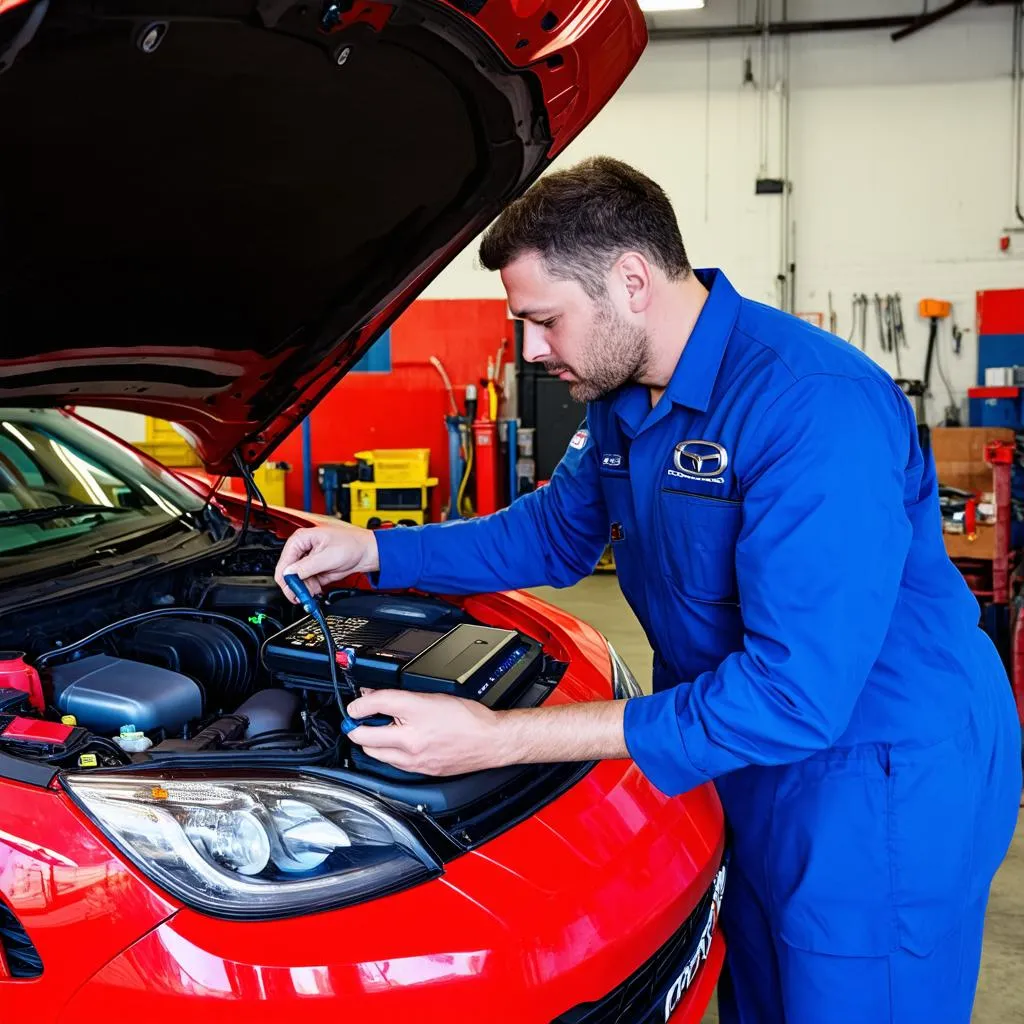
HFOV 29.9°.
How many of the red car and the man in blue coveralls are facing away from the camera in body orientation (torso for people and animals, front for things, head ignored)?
0

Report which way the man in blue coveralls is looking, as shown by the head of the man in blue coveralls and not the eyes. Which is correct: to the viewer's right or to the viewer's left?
to the viewer's left

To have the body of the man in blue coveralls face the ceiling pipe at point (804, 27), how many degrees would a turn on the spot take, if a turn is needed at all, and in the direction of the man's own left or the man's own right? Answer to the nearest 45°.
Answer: approximately 135° to the man's own right

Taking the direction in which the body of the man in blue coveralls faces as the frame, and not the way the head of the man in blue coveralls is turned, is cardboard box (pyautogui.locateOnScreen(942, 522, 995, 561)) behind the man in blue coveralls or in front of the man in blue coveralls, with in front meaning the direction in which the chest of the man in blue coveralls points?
behind

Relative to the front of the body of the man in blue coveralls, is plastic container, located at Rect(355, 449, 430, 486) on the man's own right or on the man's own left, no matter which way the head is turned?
on the man's own right

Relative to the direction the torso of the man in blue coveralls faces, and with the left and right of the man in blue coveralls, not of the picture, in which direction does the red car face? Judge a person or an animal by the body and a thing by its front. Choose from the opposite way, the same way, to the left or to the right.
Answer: to the left

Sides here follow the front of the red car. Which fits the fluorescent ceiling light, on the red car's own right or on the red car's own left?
on the red car's own left

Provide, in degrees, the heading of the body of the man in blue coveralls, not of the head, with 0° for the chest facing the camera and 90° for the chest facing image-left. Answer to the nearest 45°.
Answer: approximately 45°

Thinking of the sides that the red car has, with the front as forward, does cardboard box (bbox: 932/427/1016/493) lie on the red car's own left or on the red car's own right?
on the red car's own left
